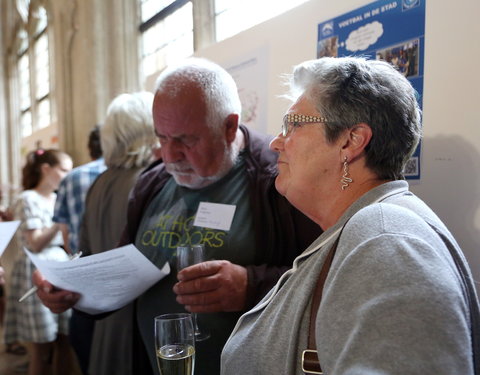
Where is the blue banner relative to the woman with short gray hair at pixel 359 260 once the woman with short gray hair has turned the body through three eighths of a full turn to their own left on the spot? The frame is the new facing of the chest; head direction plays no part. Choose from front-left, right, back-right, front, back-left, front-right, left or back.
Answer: back-left

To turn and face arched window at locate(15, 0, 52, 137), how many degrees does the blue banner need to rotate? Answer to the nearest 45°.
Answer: approximately 90° to its right

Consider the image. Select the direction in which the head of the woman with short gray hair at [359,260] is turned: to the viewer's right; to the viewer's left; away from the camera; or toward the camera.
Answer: to the viewer's left

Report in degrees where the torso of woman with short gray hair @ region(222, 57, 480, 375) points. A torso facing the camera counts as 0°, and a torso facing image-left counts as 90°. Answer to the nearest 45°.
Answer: approximately 90°
